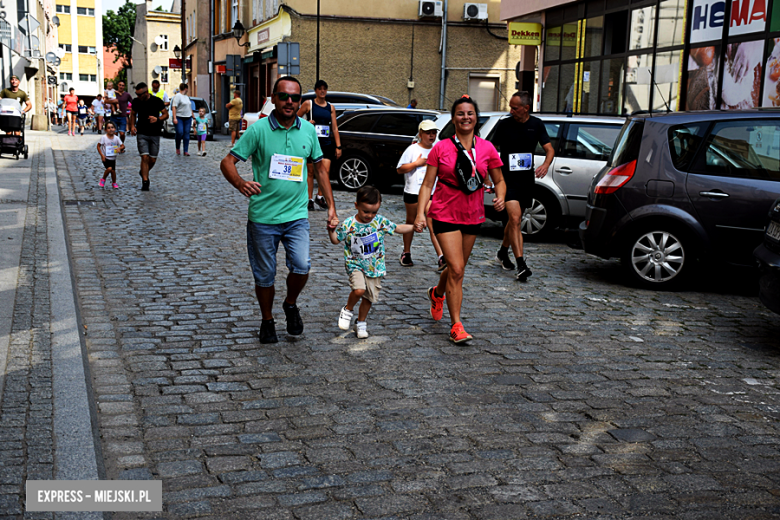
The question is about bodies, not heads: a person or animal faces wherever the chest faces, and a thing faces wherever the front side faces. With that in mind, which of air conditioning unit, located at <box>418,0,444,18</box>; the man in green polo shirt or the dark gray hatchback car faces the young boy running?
the air conditioning unit

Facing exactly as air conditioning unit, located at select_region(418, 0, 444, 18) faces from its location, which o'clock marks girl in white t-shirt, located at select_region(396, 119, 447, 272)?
The girl in white t-shirt is roughly at 12 o'clock from the air conditioning unit.

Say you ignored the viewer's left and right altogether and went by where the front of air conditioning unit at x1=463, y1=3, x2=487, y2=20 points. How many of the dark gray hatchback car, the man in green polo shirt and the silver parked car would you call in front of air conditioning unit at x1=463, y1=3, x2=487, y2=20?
3

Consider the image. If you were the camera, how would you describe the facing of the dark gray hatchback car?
facing to the right of the viewer

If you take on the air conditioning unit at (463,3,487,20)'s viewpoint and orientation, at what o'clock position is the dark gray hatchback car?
The dark gray hatchback car is roughly at 12 o'clock from the air conditioning unit.

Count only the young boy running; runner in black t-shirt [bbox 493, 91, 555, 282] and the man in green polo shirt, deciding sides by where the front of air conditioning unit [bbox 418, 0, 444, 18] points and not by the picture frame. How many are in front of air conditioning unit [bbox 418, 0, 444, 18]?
3

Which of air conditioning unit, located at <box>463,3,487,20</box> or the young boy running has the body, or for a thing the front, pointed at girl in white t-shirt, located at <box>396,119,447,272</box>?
the air conditioning unit

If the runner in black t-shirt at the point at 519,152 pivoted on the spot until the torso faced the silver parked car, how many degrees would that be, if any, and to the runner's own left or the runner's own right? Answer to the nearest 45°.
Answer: approximately 180°

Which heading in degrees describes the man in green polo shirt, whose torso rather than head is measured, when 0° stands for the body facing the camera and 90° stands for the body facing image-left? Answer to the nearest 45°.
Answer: approximately 0°

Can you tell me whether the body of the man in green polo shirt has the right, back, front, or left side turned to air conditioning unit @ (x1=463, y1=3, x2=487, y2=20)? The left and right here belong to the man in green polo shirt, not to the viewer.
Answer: back

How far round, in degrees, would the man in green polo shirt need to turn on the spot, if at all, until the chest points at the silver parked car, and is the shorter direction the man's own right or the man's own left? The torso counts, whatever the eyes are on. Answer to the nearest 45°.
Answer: approximately 135° to the man's own left

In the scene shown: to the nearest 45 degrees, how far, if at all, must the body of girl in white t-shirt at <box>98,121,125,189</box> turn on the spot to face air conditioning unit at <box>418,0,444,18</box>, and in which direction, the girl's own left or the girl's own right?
approximately 135° to the girl's own left

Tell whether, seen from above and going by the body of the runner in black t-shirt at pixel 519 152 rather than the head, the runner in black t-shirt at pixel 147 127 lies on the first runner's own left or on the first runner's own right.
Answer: on the first runner's own right
